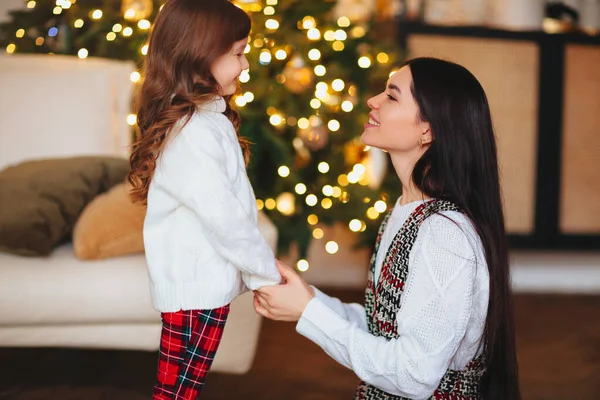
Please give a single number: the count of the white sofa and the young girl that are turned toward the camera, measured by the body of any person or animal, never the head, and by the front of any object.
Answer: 1

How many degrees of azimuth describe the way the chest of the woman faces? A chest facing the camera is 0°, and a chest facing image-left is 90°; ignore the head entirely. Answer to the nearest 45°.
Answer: approximately 90°

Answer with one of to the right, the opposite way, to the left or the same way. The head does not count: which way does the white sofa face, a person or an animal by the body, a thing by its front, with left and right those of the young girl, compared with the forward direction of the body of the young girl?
to the right

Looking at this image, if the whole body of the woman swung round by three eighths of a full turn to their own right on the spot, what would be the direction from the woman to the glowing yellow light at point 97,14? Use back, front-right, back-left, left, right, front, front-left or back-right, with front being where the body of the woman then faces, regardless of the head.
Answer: left

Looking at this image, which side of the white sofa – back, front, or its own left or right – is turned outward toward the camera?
front

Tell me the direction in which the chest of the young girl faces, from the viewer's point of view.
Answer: to the viewer's right

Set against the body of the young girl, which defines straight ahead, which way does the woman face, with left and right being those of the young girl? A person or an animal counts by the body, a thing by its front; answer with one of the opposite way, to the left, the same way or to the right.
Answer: the opposite way

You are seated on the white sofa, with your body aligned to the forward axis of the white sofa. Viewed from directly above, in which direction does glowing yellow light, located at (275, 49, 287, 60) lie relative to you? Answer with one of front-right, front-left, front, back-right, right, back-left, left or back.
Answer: back-left

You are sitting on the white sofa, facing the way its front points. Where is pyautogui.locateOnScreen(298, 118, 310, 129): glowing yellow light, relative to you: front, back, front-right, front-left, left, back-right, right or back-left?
back-left

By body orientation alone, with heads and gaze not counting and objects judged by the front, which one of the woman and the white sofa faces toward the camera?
the white sofa

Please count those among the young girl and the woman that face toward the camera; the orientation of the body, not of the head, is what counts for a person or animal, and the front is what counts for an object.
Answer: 0

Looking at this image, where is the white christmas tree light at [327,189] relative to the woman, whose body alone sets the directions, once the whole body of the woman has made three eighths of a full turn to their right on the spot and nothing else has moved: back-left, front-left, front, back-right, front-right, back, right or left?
front-left

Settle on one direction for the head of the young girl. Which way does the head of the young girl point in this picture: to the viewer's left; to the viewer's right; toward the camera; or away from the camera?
to the viewer's right

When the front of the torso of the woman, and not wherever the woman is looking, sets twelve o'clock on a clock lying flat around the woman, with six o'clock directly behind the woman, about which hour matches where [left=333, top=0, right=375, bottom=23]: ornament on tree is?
The ornament on tree is roughly at 3 o'clock from the woman.

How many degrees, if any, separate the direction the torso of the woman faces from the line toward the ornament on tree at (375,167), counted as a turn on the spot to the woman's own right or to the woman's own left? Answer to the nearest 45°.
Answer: approximately 90° to the woman's own right

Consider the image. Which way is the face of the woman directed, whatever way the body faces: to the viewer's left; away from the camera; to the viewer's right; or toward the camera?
to the viewer's left
